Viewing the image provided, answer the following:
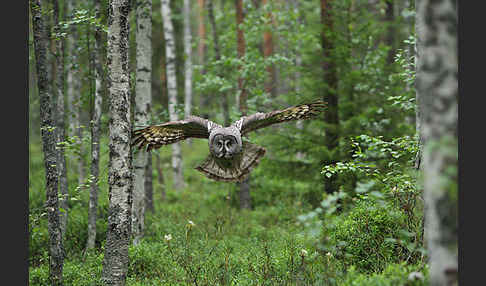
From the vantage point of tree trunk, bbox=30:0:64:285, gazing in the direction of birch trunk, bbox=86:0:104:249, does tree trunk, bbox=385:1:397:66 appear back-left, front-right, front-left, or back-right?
front-right

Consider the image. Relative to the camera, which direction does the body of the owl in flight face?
toward the camera

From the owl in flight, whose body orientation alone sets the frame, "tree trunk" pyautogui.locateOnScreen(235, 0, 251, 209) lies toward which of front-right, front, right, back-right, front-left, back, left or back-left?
back

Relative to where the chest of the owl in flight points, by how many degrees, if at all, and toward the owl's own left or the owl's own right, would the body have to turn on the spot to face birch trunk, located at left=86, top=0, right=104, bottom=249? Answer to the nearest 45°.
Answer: approximately 135° to the owl's own right

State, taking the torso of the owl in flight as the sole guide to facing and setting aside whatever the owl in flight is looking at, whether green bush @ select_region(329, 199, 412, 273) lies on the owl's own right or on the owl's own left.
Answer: on the owl's own left

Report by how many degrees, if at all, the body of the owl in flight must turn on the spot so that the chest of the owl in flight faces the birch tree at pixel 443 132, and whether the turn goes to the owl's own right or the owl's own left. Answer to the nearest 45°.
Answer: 0° — it already faces it
